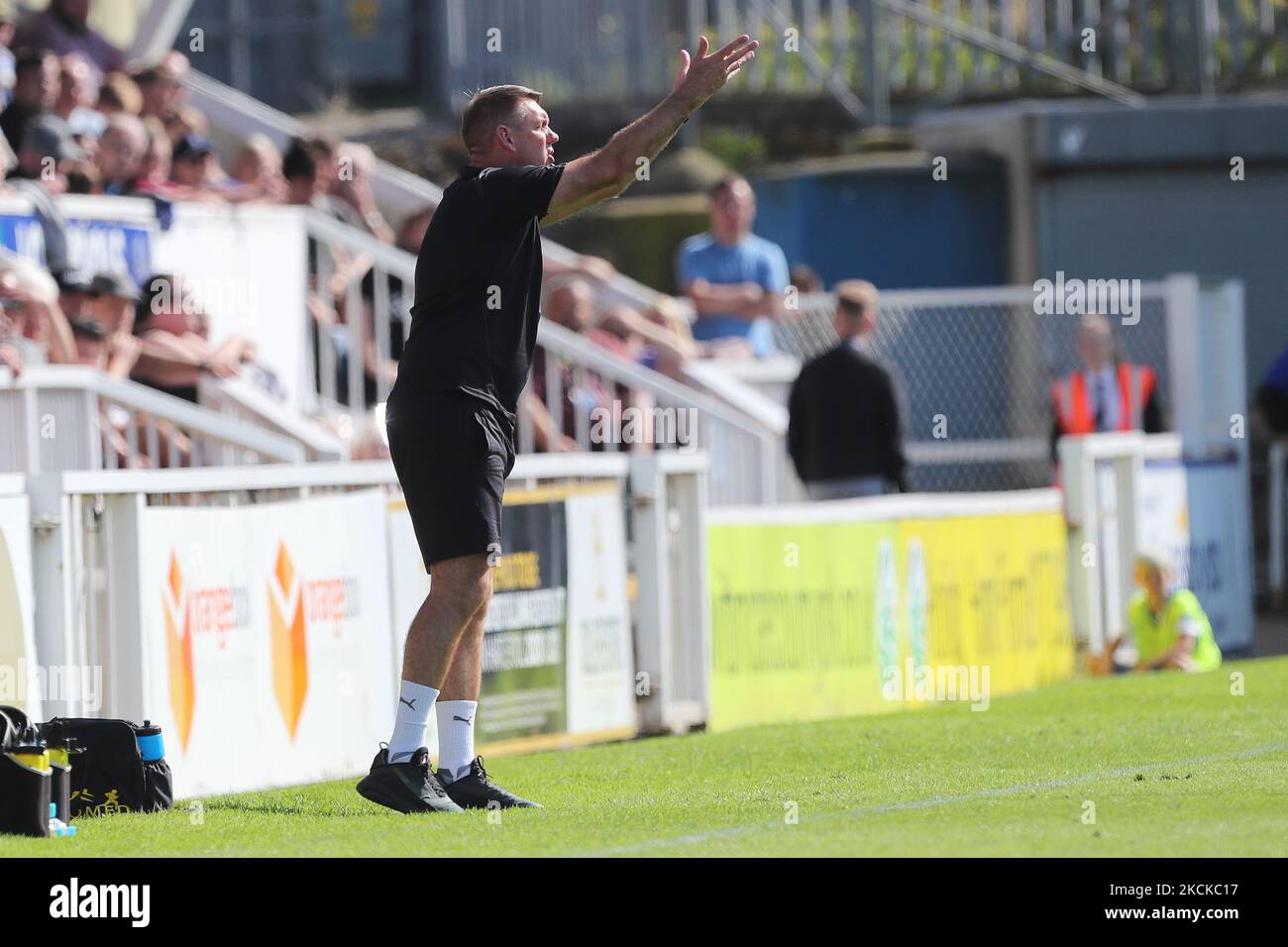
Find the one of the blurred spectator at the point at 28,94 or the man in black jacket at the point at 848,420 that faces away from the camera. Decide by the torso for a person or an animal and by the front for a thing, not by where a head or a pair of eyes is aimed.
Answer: the man in black jacket

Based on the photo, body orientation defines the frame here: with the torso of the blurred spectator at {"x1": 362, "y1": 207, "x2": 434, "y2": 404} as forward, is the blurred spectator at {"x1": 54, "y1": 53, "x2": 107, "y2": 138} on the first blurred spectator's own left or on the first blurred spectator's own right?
on the first blurred spectator's own right

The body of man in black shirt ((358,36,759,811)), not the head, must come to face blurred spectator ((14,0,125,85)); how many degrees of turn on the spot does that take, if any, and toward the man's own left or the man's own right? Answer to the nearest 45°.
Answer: approximately 90° to the man's own left

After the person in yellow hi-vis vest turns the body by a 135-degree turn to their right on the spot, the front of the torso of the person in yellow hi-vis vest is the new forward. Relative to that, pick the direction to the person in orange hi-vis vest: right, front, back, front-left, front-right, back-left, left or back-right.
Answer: front

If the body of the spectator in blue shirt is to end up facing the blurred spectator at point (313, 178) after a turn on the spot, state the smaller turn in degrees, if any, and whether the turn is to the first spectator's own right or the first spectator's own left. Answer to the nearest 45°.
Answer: approximately 45° to the first spectator's own right

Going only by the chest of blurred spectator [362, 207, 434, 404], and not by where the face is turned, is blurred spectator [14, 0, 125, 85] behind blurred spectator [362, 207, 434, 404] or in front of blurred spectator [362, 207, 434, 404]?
behind

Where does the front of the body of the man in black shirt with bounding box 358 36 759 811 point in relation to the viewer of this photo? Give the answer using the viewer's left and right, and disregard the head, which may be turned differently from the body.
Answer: facing to the right of the viewer

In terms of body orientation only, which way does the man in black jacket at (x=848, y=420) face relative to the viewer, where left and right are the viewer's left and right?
facing away from the viewer

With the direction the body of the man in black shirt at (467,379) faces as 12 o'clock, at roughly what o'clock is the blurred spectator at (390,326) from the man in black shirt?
The blurred spectator is roughly at 9 o'clock from the man in black shirt.

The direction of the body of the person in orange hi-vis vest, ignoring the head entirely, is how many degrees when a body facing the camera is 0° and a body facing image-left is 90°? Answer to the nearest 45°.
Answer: approximately 0°

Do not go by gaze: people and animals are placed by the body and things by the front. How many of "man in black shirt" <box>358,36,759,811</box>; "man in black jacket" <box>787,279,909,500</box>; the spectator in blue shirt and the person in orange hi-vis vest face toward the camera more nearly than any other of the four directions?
2
